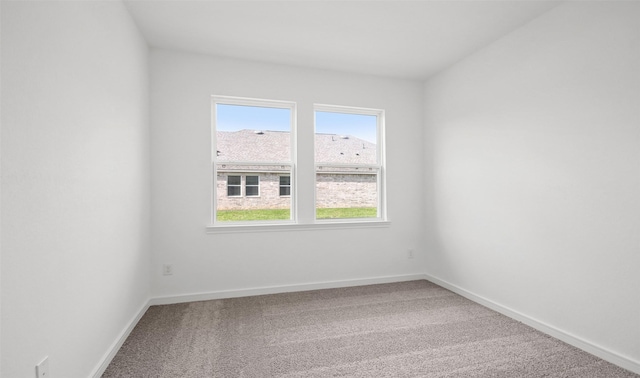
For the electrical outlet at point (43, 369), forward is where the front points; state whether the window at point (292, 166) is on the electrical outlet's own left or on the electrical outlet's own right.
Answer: on the electrical outlet's own left

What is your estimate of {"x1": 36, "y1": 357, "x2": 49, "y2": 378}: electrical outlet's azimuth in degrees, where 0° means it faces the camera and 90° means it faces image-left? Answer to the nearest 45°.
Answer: approximately 315°

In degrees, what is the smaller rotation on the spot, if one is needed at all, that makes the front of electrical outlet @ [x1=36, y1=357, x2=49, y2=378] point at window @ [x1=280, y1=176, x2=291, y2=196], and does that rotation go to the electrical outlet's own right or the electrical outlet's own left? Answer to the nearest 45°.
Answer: approximately 90° to the electrical outlet's own left

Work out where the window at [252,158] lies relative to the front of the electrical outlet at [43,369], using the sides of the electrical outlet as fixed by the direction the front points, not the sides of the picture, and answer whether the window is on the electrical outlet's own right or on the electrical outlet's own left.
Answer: on the electrical outlet's own left
